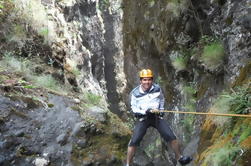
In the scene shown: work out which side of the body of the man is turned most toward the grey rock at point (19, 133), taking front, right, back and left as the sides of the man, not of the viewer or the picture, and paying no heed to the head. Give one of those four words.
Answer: right

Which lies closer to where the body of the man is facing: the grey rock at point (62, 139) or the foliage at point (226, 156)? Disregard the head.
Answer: the foliage

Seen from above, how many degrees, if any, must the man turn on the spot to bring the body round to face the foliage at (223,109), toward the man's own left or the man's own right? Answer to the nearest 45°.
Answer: approximately 45° to the man's own left

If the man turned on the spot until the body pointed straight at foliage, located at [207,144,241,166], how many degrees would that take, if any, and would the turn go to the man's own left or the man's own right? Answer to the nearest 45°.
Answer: approximately 45° to the man's own left

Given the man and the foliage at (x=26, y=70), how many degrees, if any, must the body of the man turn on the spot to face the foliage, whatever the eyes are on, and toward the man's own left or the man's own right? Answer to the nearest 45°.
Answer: approximately 135° to the man's own right

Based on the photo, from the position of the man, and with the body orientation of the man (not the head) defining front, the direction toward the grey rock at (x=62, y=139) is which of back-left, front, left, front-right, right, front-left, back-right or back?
right

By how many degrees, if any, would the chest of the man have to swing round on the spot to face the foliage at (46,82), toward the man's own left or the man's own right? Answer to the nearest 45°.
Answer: approximately 135° to the man's own right

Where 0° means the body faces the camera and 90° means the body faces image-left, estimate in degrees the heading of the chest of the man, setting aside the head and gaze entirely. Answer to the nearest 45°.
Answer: approximately 0°

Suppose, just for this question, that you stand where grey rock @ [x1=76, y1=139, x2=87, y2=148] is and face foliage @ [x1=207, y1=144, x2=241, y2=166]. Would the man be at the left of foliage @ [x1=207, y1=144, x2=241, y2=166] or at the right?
left
